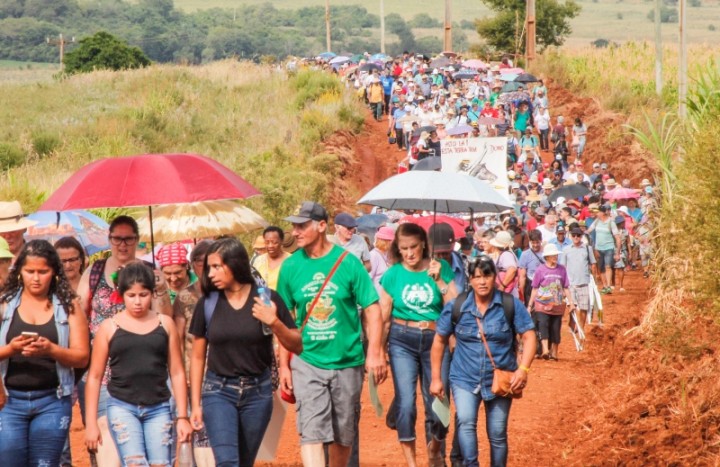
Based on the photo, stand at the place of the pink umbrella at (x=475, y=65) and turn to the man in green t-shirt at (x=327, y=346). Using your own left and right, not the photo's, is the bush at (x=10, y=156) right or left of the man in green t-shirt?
right

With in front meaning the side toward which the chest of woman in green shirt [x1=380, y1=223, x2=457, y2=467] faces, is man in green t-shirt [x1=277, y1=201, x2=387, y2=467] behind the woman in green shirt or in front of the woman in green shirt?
in front

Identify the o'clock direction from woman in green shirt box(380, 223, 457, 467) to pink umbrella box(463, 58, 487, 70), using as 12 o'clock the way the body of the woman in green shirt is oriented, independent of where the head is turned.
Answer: The pink umbrella is roughly at 6 o'clock from the woman in green shirt.

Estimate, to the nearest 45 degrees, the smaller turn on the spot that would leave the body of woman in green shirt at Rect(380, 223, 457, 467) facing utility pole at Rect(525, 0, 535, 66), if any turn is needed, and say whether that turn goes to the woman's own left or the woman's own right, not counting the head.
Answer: approximately 180°

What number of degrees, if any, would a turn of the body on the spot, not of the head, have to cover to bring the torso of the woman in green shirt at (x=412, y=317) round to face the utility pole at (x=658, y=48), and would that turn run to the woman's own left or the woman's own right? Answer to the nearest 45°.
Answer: approximately 180°

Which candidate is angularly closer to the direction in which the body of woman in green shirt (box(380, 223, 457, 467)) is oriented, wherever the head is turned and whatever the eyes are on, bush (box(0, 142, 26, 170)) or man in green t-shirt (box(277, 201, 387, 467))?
the man in green t-shirt

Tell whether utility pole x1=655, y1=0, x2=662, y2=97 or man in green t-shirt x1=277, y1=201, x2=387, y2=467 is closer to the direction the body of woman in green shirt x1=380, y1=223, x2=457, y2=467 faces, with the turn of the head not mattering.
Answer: the man in green t-shirt

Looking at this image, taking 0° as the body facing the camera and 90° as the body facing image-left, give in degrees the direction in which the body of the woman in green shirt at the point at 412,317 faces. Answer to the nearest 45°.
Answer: approximately 0°

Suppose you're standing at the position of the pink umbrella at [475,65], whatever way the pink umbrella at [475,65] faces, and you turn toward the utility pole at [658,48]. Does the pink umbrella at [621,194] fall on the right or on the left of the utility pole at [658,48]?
right

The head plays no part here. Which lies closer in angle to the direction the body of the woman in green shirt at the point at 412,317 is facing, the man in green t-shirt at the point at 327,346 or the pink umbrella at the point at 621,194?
the man in green t-shirt

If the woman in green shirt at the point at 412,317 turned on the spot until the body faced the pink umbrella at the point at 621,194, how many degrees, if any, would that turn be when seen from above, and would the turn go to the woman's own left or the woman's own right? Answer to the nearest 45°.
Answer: approximately 180°
